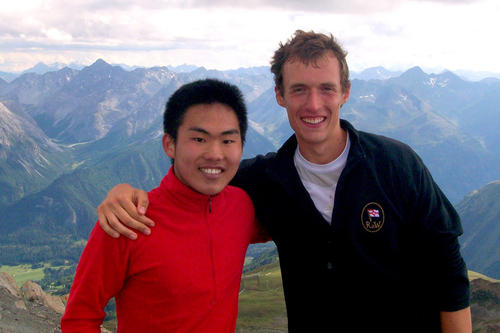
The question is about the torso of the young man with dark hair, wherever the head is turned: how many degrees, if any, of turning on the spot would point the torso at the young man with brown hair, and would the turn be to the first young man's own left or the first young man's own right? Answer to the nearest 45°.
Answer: approximately 45° to the first young man's own left

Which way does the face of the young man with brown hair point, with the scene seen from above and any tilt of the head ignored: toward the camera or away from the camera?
toward the camera

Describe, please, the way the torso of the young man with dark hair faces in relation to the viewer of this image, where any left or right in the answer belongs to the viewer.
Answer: facing the viewer and to the right of the viewer
